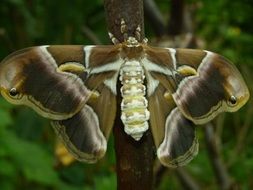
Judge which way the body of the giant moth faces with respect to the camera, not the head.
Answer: away from the camera
